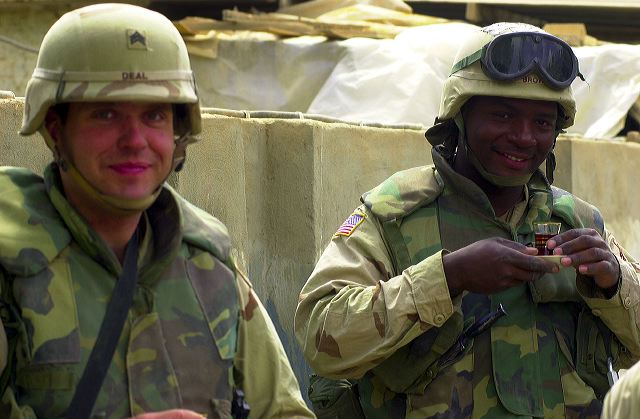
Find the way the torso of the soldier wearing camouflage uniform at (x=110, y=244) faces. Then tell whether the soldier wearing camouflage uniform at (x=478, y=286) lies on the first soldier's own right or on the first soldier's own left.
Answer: on the first soldier's own left

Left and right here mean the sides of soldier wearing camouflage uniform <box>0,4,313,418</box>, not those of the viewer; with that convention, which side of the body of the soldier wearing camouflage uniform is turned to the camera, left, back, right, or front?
front

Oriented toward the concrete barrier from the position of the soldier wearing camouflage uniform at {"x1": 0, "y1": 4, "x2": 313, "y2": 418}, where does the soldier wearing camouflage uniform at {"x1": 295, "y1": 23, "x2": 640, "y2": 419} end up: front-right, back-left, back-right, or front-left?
front-right

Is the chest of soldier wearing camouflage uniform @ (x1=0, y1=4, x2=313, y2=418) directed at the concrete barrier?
no

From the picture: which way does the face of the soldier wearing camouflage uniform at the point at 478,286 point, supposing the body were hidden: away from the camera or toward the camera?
toward the camera
